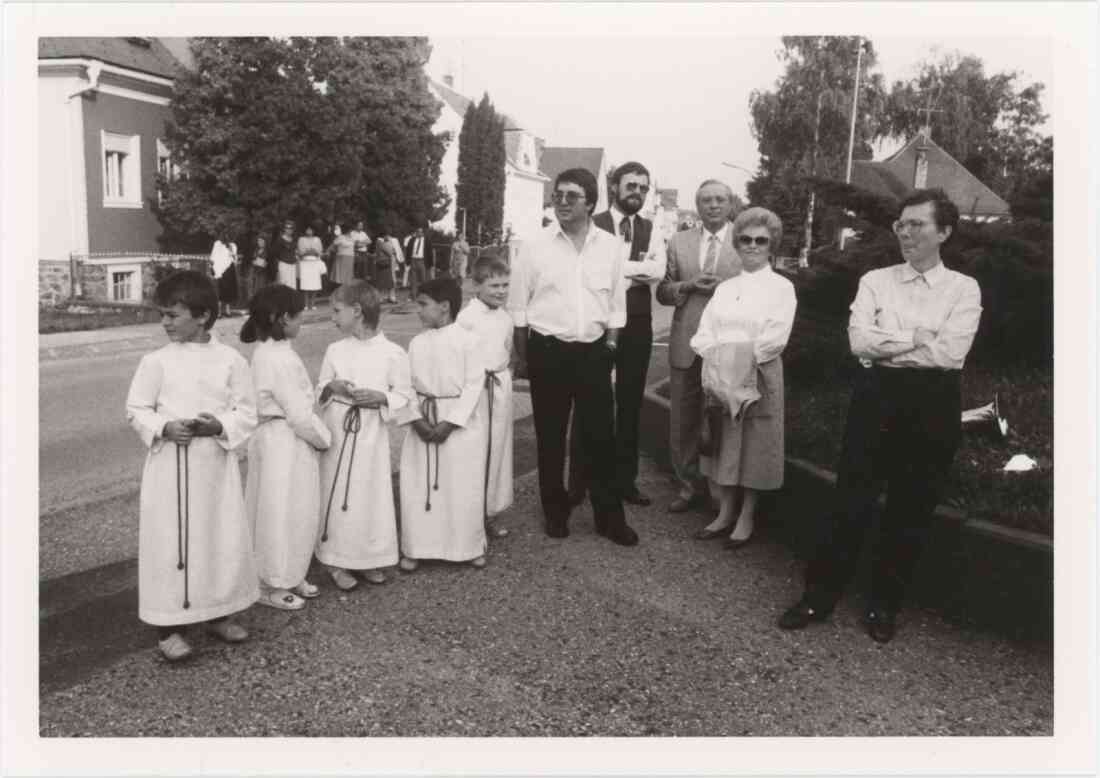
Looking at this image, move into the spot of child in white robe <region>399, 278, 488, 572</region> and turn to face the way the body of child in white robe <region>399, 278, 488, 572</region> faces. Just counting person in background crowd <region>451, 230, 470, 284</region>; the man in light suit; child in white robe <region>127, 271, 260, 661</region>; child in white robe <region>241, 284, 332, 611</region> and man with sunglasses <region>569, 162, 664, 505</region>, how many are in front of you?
2

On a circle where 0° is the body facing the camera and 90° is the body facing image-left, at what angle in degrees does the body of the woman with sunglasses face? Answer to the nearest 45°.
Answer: approximately 45°

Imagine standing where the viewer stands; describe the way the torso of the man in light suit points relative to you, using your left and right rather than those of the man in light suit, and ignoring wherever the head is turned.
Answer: facing the viewer

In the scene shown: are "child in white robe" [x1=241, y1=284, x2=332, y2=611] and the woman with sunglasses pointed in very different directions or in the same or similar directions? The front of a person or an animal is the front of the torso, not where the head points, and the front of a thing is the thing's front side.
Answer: very different directions

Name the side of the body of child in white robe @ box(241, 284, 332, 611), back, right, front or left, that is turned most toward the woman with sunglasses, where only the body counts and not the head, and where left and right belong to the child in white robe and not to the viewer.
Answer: front

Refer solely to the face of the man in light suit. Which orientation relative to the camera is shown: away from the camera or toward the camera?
toward the camera

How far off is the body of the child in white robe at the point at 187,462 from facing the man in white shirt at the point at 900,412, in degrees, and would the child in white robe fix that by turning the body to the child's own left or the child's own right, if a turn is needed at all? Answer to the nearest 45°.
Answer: approximately 90° to the child's own left

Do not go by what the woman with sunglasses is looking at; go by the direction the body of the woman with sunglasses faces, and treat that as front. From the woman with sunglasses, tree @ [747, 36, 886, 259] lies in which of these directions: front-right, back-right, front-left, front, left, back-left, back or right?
back-right

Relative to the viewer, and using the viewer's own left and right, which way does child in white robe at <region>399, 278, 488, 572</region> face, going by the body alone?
facing the viewer and to the left of the viewer

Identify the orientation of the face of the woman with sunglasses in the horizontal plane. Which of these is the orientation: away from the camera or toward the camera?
toward the camera

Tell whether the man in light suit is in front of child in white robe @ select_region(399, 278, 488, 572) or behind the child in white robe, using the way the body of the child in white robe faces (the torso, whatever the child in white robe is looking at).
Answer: behind

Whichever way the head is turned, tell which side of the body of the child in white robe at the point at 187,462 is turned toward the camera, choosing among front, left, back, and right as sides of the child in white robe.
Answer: front

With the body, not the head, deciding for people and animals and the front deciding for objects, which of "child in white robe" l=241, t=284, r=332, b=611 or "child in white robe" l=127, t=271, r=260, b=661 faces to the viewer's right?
"child in white robe" l=241, t=284, r=332, b=611
